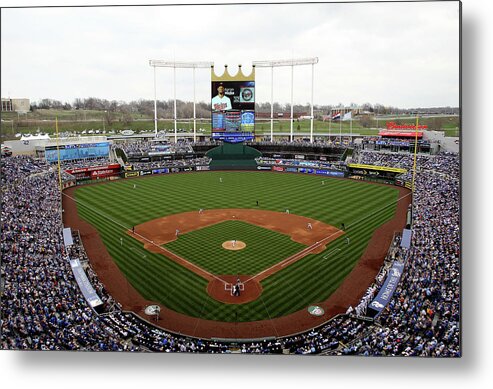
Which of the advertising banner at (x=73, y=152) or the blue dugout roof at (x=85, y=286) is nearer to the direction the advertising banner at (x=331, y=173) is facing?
the blue dugout roof

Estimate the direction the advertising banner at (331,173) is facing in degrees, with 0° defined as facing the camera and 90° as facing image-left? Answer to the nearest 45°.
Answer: approximately 0°

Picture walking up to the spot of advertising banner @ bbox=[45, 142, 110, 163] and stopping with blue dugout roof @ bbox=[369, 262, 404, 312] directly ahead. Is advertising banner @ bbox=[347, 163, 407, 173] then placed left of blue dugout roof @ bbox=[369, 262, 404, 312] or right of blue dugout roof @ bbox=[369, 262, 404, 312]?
left

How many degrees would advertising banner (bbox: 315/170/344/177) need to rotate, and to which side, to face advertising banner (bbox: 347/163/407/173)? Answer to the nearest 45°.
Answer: approximately 45° to its left

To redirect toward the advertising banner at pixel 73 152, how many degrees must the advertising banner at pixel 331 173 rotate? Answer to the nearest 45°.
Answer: approximately 90° to its right
